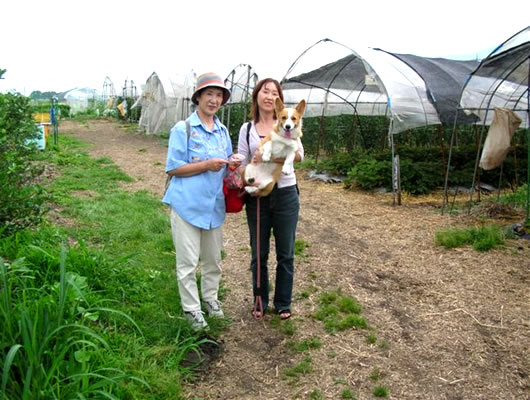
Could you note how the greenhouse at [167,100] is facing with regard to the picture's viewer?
facing the viewer and to the left of the viewer

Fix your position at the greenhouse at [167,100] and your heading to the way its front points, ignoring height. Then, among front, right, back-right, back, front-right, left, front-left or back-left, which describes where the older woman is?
front-left

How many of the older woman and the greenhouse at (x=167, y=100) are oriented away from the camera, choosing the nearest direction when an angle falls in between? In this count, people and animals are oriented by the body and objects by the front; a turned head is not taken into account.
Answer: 0

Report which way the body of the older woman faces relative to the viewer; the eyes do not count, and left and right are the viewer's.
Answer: facing the viewer and to the right of the viewer

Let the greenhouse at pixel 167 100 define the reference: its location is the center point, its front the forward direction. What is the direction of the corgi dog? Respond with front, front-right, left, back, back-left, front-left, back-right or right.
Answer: front-left

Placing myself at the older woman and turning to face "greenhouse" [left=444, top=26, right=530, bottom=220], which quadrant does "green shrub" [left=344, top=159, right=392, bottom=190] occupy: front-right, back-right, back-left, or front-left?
front-left

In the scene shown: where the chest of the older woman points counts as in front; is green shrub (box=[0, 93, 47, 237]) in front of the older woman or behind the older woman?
behind
